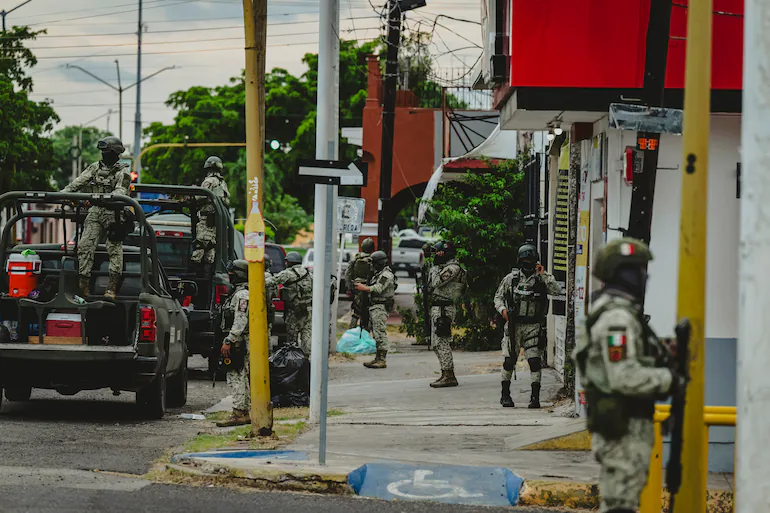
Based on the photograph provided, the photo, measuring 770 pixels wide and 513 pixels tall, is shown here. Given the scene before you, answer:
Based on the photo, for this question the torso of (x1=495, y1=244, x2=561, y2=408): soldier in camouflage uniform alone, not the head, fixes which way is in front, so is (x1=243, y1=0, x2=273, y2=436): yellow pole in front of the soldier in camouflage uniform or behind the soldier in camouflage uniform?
in front

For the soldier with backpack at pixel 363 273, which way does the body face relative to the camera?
away from the camera

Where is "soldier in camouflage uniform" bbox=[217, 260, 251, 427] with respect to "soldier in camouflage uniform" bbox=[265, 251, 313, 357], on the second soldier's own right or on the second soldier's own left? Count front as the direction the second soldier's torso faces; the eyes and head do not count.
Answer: on the second soldier's own left

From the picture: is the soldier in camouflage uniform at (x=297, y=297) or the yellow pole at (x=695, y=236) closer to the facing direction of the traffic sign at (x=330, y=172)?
the yellow pole

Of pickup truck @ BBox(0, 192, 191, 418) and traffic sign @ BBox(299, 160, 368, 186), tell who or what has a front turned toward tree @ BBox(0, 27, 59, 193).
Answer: the pickup truck

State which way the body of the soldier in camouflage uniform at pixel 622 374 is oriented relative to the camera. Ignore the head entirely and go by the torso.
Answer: to the viewer's right

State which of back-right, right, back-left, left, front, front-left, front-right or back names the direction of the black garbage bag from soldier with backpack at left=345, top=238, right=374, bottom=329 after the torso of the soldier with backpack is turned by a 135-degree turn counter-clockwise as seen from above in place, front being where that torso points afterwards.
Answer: front-left

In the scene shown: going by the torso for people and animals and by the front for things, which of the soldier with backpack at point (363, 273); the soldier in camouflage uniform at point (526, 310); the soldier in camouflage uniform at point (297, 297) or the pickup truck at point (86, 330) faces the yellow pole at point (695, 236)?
the soldier in camouflage uniform at point (526, 310)

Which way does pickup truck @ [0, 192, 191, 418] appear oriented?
away from the camera
